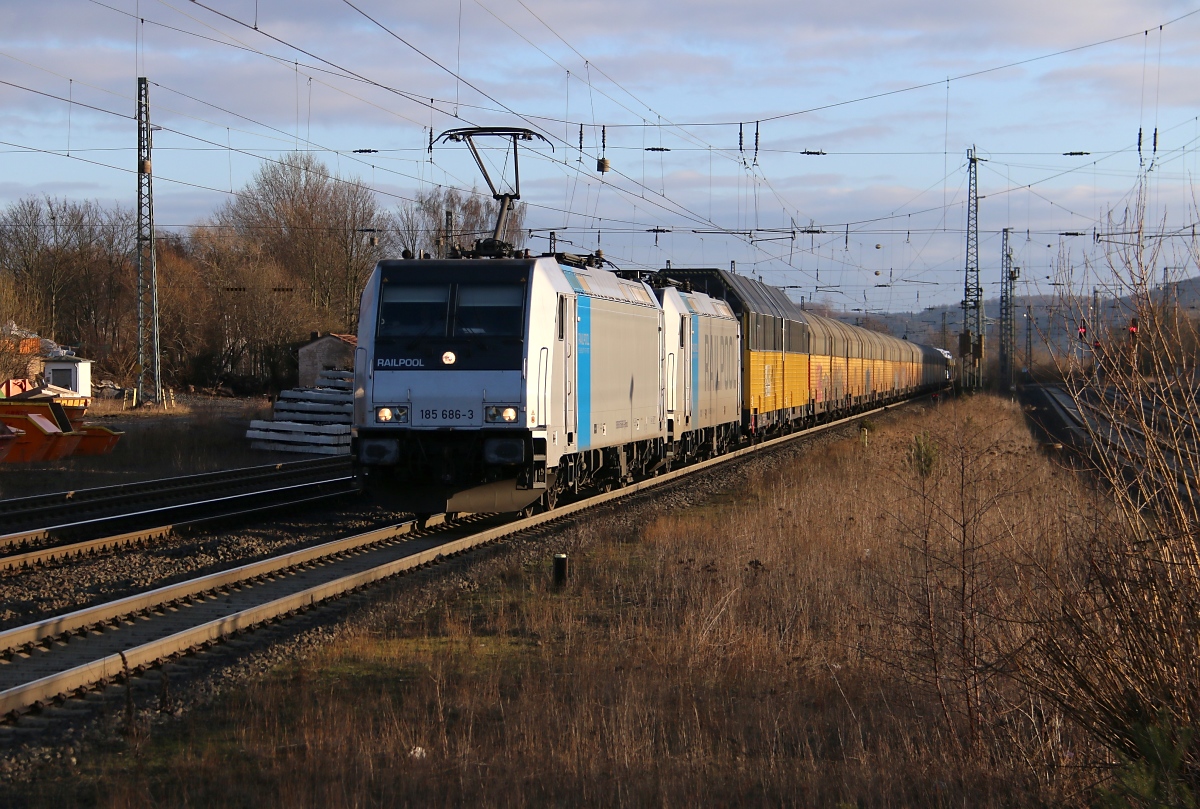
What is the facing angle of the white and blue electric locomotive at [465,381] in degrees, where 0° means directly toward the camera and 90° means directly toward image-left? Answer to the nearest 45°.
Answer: approximately 45°

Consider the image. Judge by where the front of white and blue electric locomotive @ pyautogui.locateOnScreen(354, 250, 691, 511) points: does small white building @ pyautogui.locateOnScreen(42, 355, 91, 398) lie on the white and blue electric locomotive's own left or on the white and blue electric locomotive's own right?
on the white and blue electric locomotive's own right
